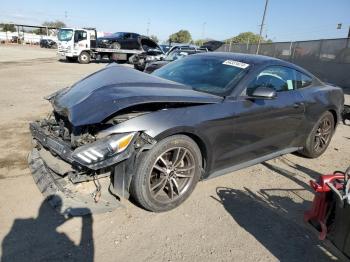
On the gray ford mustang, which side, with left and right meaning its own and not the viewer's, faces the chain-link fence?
back

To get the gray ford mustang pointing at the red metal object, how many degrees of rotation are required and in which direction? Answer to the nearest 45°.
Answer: approximately 90° to its left

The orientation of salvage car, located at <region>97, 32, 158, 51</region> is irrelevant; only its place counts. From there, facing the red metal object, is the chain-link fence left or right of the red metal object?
left
